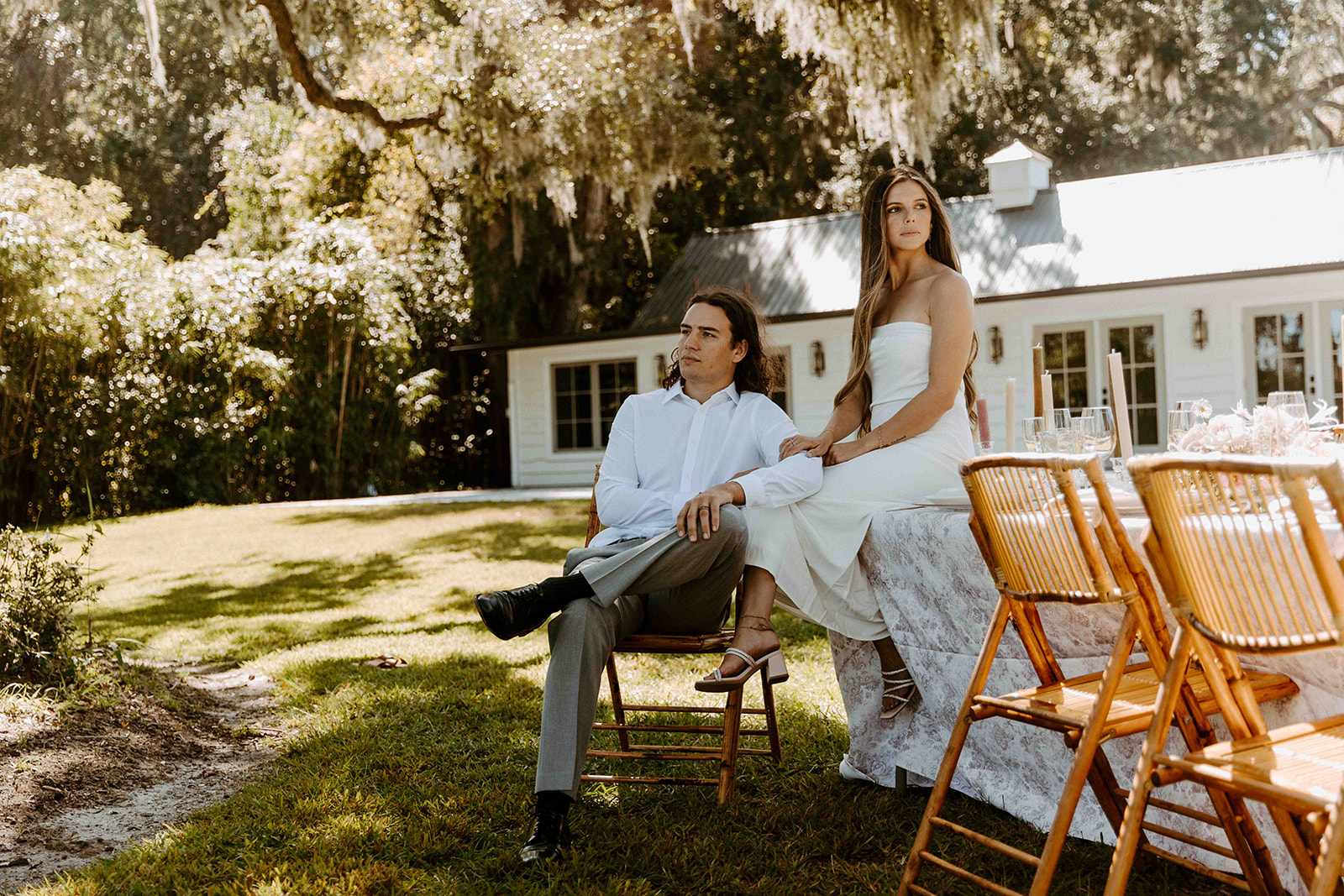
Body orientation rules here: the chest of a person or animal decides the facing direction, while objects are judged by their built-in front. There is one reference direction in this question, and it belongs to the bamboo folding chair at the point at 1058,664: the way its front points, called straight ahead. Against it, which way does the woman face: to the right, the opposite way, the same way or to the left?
the opposite way

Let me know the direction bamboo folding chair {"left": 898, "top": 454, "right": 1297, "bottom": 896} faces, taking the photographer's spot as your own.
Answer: facing away from the viewer and to the right of the viewer

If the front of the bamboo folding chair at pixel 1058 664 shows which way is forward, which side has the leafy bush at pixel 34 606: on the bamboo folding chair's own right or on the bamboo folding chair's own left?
on the bamboo folding chair's own left

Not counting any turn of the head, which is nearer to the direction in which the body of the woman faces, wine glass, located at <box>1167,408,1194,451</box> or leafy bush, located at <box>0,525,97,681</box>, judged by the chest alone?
the leafy bush

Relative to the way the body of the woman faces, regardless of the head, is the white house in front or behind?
behind

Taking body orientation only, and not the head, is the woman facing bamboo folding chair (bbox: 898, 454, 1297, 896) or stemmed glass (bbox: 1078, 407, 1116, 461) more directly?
the bamboo folding chair

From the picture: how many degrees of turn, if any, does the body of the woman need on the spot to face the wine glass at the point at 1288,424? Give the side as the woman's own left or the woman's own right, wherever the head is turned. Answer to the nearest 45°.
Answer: approximately 90° to the woman's own left
